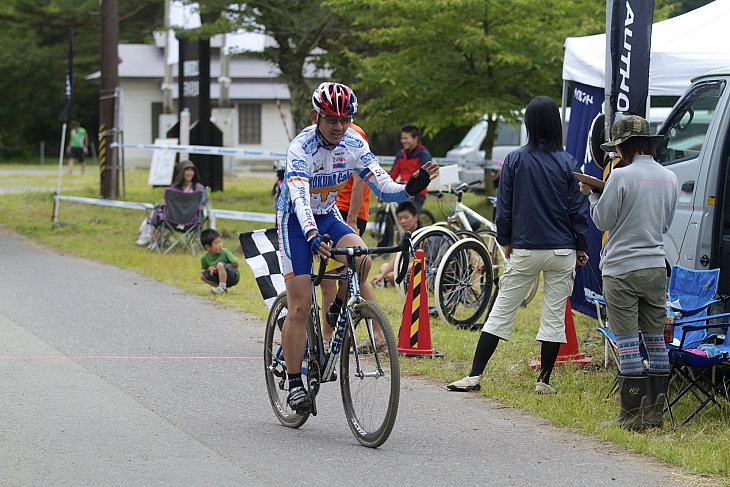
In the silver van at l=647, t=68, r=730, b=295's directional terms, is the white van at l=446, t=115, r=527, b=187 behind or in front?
in front

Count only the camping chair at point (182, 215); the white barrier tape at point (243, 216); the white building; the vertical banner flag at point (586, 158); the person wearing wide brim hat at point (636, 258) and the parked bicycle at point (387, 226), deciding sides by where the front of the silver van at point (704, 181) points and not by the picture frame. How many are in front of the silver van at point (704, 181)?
5

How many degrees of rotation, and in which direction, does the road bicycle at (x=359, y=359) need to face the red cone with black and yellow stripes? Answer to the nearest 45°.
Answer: approximately 135° to its left

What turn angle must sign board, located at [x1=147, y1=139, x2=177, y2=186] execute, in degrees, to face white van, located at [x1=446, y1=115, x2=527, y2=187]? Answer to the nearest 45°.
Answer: approximately 90° to its left

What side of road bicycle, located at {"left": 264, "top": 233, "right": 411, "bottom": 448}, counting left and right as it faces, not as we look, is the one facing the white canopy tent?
left

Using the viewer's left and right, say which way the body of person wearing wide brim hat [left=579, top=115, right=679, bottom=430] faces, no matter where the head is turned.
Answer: facing away from the viewer and to the left of the viewer

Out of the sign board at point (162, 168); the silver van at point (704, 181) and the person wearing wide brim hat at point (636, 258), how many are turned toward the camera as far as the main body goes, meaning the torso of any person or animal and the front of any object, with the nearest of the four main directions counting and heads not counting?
1

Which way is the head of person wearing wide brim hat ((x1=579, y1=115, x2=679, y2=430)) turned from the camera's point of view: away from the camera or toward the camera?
away from the camera

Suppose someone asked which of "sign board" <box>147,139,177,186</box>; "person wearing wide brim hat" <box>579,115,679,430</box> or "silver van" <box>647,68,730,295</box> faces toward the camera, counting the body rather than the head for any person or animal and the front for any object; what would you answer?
the sign board

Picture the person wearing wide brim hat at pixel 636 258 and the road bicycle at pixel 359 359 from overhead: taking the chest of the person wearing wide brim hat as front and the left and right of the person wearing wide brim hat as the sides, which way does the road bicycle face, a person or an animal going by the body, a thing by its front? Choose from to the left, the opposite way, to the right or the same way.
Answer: the opposite way

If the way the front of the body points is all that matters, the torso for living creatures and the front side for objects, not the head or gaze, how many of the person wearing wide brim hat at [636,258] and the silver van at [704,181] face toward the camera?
0

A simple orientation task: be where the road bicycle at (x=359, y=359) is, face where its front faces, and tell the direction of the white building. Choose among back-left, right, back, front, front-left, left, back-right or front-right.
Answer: back-left

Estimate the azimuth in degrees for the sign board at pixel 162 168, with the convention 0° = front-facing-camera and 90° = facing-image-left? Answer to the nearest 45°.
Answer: approximately 0°
